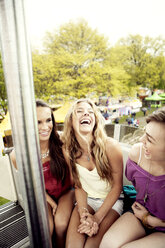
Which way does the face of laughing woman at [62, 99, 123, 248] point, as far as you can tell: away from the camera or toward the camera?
toward the camera

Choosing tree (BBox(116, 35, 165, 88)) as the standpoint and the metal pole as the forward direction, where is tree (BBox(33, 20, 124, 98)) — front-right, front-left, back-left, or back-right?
front-right

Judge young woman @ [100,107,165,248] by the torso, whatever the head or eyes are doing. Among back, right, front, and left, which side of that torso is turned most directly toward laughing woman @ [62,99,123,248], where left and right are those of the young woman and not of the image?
right

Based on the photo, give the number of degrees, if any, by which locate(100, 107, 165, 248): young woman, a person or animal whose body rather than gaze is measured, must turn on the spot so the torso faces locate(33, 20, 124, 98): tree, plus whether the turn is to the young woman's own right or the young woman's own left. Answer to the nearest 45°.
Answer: approximately 135° to the young woman's own right

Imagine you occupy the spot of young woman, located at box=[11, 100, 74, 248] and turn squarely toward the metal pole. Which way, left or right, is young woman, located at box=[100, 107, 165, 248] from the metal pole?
left

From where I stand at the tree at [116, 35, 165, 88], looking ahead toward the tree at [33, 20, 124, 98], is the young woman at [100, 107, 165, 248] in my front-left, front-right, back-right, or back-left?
front-left

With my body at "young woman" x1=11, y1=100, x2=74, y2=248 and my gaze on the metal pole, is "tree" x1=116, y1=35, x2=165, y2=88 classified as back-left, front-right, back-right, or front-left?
back-left

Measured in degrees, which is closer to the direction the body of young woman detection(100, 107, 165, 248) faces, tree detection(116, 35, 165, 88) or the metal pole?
the metal pole

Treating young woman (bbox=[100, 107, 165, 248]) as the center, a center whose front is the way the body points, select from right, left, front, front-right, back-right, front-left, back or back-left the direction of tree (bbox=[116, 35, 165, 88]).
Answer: back-right

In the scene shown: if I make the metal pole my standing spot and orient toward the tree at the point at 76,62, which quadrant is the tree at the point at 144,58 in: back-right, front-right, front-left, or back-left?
front-right

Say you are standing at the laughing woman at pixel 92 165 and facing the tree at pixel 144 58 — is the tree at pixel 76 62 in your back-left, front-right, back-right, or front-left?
front-left

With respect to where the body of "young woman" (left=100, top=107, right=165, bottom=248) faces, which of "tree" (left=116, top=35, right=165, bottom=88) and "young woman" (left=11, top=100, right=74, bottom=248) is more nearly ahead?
the young woman
